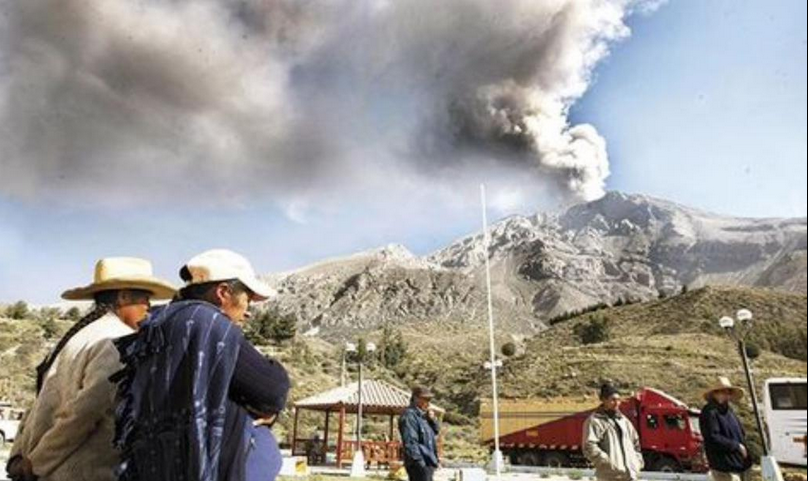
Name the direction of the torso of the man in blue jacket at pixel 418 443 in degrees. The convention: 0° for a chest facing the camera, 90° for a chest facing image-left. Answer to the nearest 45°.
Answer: approximately 315°

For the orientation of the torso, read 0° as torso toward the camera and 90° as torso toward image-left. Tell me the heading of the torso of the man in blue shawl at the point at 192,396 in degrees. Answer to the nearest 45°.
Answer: approximately 225°

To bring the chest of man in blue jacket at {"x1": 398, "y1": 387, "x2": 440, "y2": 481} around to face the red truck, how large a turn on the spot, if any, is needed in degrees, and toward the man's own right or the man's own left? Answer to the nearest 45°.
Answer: approximately 135° to the man's own left

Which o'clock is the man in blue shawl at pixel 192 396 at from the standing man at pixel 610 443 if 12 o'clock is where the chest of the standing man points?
The man in blue shawl is roughly at 2 o'clock from the standing man.

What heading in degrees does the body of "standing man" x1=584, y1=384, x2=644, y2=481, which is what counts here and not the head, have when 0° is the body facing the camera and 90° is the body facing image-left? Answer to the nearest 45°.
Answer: approximately 315°

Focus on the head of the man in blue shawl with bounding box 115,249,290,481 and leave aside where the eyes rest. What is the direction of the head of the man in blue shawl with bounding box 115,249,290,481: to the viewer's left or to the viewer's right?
to the viewer's right

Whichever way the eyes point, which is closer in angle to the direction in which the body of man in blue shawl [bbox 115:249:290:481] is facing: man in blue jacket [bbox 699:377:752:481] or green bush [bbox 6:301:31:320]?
the man in blue jacket

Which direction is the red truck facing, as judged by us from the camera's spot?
facing to the right of the viewer

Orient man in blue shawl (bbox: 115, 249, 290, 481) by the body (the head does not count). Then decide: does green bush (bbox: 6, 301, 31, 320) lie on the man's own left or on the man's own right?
on the man's own left
